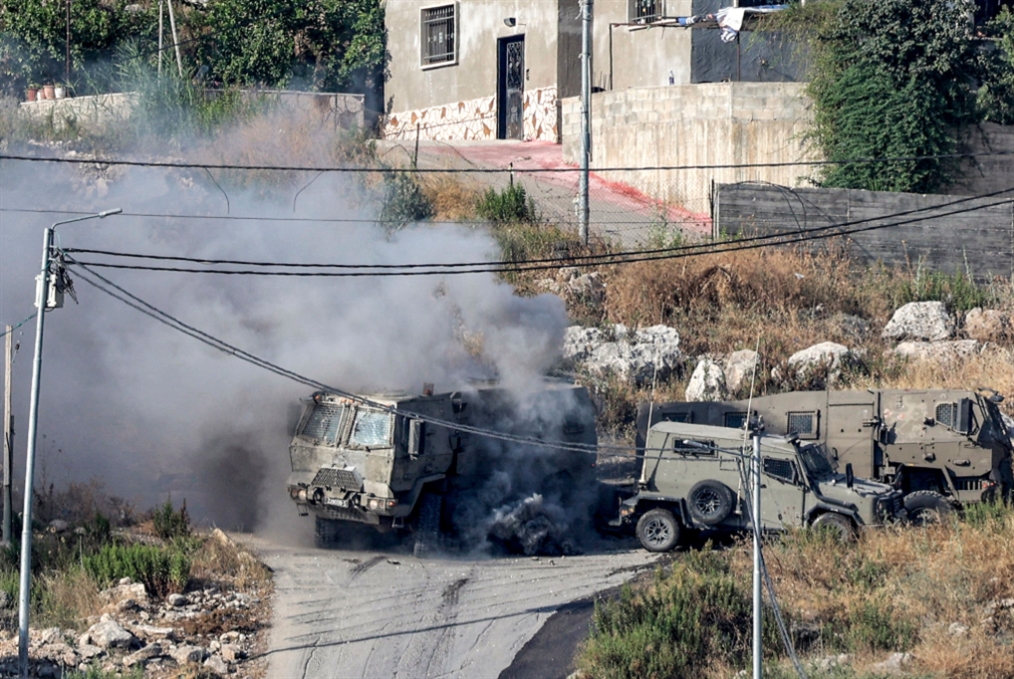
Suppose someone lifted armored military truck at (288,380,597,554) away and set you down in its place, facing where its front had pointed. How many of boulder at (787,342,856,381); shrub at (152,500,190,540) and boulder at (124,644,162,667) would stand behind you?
1

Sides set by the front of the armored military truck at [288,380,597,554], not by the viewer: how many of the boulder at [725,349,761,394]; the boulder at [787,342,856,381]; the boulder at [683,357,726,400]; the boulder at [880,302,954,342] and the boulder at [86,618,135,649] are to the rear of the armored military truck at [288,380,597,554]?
4

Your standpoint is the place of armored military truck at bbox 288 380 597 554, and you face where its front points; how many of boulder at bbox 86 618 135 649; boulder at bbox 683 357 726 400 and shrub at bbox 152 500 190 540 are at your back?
1

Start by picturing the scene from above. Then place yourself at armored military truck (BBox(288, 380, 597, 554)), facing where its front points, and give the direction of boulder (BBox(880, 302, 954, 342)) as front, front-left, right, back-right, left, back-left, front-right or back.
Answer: back

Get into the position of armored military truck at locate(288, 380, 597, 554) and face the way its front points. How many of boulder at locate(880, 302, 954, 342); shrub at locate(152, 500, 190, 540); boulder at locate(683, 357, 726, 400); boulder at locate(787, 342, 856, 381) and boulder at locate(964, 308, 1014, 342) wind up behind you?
4

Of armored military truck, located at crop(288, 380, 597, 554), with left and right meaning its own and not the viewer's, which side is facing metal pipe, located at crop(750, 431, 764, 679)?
left

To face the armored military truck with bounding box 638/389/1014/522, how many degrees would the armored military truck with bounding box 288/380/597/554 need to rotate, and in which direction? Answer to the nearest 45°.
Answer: approximately 135° to its left

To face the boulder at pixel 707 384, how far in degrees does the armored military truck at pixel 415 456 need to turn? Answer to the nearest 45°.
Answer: approximately 180°

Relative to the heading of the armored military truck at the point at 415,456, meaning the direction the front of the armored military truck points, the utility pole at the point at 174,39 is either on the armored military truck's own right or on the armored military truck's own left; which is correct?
on the armored military truck's own right

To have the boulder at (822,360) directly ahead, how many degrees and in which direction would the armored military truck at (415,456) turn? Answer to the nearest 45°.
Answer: approximately 180°

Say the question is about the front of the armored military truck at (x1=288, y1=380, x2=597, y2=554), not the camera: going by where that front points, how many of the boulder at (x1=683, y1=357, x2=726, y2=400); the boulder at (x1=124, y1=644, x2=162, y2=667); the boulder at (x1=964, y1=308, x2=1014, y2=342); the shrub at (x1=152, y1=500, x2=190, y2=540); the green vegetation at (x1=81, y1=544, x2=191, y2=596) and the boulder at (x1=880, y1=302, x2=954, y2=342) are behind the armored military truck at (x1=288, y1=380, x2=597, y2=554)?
3

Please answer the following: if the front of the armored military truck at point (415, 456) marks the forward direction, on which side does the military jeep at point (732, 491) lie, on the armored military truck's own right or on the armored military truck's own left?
on the armored military truck's own left

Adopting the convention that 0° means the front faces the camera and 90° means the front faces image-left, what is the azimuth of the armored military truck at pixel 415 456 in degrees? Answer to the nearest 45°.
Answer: approximately 45°

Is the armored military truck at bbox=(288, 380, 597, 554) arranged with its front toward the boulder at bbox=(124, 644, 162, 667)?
yes

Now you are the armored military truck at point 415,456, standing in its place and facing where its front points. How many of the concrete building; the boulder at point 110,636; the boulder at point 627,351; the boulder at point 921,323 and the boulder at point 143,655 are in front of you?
2

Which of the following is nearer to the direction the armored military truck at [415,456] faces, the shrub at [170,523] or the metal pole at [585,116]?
the shrub
